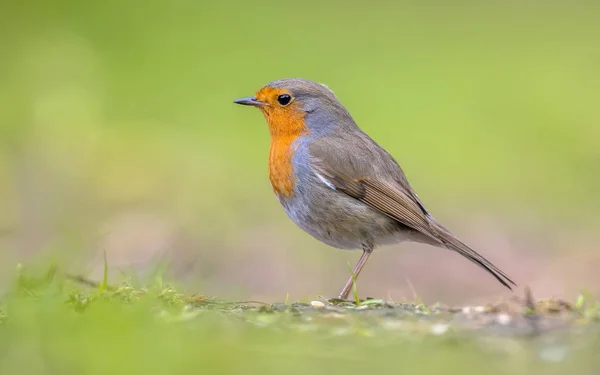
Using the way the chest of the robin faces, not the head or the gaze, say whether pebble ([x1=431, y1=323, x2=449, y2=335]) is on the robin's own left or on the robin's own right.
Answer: on the robin's own left

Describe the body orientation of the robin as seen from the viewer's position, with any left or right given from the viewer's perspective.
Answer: facing to the left of the viewer

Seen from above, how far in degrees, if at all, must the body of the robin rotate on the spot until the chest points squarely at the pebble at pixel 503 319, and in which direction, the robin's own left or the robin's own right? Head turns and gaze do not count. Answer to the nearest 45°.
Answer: approximately 135° to the robin's own left
